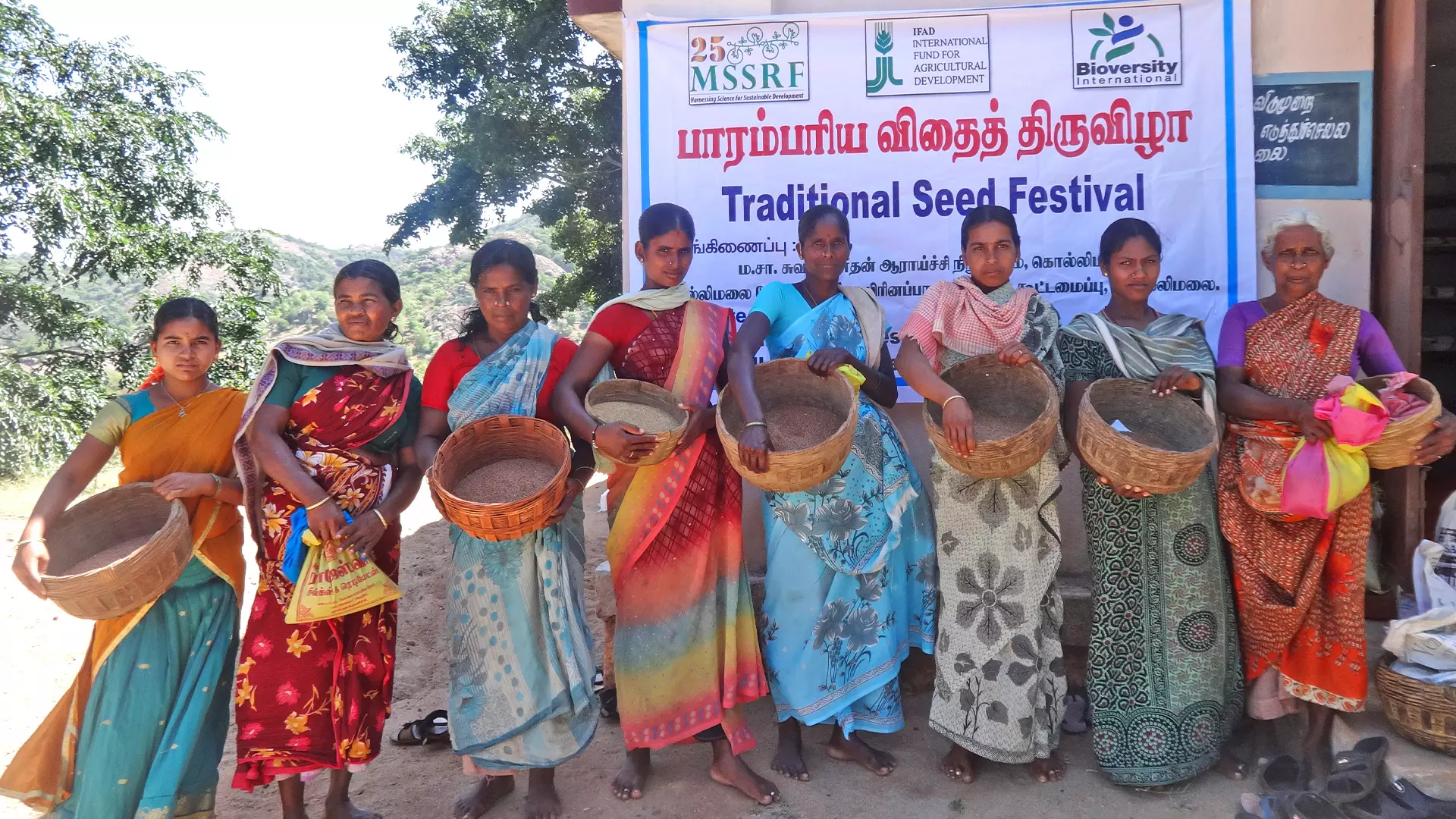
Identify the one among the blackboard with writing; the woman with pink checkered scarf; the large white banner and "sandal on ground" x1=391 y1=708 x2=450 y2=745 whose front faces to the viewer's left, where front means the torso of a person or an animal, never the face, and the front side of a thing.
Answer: the sandal on ground

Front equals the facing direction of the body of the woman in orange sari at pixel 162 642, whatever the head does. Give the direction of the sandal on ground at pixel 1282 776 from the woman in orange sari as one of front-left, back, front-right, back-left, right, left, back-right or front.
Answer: front-left

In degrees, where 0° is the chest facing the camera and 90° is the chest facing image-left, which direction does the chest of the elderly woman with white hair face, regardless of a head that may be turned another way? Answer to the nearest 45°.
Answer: approximately 0°

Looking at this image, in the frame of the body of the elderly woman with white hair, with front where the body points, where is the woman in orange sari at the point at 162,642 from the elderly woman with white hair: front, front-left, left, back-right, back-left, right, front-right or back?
front-right

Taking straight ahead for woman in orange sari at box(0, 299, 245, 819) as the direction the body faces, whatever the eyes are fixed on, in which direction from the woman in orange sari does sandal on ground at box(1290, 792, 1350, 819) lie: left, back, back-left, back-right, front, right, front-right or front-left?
front-left

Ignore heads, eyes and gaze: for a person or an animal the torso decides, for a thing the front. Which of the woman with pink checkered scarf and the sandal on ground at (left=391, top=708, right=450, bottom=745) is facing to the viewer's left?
the sandal on ground

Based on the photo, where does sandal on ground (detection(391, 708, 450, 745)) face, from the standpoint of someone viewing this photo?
facing to the left of the viewer
